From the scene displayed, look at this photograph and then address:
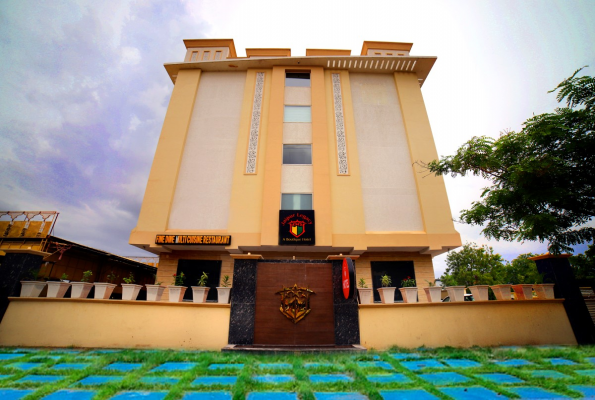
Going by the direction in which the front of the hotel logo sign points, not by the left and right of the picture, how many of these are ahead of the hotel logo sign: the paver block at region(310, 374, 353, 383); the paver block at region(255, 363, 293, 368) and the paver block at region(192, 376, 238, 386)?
3

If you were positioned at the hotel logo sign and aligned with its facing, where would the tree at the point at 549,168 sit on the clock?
The tree is roughly at 10 o'clock from the hotel logo sign.

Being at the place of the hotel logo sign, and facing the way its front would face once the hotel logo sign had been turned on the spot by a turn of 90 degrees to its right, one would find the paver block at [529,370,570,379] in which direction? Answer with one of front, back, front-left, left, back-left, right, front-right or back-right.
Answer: back-left

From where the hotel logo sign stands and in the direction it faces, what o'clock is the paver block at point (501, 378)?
The paver block is roughly at 11 o'clock from the hotel logo sign.

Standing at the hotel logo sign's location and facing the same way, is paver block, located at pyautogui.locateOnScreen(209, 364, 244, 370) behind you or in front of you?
in front

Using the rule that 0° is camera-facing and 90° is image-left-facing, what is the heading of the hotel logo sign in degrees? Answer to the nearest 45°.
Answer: approximately 0°

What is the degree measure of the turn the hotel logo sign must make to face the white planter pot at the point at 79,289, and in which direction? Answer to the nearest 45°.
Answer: approximately 45° to its right

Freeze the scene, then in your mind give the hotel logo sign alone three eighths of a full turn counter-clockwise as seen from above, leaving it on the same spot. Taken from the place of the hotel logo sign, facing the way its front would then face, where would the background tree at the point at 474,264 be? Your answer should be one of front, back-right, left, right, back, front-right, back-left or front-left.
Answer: front

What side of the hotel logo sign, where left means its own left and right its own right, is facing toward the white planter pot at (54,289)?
right

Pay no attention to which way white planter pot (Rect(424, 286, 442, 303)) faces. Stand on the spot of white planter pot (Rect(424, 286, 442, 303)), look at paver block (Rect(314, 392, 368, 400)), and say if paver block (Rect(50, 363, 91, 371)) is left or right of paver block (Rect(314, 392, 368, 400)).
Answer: right

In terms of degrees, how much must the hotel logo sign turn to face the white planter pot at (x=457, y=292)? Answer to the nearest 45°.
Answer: approximately 45° to its left

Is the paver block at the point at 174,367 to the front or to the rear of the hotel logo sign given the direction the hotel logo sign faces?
to the front

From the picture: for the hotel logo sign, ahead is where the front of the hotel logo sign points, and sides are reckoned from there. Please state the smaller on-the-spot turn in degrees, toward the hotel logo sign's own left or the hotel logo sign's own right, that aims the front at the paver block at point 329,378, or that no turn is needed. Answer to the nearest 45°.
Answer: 0° — it already faces it

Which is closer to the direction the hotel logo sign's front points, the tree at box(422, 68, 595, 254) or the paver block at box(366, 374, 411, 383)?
the paver block

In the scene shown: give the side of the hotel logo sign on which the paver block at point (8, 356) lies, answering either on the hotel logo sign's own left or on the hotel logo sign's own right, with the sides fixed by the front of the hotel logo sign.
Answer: on the hotel logo sign's own right

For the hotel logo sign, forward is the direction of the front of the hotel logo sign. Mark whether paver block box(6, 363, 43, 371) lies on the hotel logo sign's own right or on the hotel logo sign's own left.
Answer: on the hotel logo sign's own right
